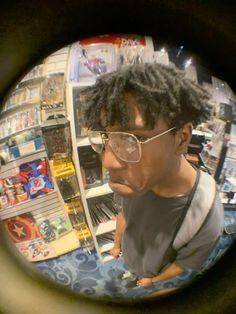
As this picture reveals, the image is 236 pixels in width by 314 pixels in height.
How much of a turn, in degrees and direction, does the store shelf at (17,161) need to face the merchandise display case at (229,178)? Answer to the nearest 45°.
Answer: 0° — it already faces it

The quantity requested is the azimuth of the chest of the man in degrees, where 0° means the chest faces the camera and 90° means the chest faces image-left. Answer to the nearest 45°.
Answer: approximately 45°

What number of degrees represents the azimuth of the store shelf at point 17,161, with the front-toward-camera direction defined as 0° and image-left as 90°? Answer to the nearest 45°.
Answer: approximately 315°
